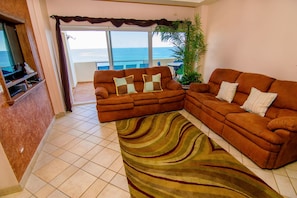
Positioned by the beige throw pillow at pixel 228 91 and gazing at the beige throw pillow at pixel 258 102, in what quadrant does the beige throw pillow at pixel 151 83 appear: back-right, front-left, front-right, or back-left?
back-right

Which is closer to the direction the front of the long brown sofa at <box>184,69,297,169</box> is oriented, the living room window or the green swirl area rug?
the green swirl area rug

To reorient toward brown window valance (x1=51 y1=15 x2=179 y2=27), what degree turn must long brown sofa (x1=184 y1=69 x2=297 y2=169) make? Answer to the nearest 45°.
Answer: approximately 45° to its right

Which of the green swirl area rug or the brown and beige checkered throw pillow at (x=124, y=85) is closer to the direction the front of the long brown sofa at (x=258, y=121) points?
the green swirl area rug

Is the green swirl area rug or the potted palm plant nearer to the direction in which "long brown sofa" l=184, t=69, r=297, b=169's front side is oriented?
the green swirl area rug

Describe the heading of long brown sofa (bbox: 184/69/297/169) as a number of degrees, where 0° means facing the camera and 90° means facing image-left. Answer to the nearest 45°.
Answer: approximately 45°

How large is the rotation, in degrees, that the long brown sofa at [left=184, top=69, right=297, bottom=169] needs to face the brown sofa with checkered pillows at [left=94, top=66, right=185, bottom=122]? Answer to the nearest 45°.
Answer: approximately 45° to its right

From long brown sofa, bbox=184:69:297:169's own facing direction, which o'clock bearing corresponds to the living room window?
The living room window is roughly at 2 o'clock from the long brown sofa.

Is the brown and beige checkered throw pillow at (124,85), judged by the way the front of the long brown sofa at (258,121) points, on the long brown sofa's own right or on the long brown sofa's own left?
on the long brown sofa's own right

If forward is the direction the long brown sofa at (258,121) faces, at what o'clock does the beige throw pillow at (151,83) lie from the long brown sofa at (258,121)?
The beige throw pillow is roughly at 2 o'clock from the long brown sofa.

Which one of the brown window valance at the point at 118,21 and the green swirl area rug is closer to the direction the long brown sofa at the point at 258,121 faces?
the green swirl area rug

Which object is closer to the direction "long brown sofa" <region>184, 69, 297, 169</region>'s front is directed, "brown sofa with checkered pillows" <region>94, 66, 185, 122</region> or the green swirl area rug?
the green swirl area rug
